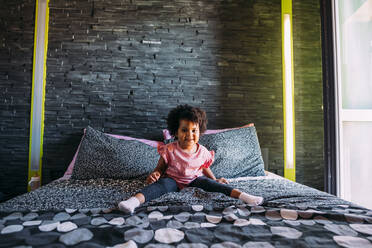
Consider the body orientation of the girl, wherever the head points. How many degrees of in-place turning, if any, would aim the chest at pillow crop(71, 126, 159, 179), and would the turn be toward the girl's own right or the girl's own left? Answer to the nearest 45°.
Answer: approximately 90° to the girl's own right

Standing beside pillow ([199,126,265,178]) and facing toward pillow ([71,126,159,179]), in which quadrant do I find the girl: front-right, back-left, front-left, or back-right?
front-left

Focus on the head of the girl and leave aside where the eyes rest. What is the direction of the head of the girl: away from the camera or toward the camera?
toward the camera

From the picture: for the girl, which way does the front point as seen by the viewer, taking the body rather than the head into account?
toward the camera
